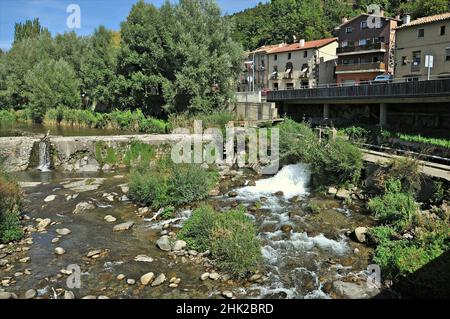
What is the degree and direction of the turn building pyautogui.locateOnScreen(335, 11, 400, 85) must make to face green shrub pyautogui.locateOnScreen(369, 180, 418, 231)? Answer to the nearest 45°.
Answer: approximately 45° to its left

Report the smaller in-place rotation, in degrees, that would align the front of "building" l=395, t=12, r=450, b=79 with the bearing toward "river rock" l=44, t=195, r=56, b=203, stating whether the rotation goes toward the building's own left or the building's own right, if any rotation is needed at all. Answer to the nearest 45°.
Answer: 0° — it already faces it

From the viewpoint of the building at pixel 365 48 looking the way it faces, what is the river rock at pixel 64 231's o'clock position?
The river rock is roughly at 11 o'clock from the building.

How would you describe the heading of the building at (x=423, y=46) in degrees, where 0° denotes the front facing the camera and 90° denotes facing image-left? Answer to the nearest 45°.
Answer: approximately 45°

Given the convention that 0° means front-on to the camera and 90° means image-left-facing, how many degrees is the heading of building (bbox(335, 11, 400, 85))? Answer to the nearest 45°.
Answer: approximately 45°

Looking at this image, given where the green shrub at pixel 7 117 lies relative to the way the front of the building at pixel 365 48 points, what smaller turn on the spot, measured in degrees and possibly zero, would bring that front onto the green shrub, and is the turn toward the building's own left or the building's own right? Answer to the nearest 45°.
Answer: approximately 45° to the building's own right

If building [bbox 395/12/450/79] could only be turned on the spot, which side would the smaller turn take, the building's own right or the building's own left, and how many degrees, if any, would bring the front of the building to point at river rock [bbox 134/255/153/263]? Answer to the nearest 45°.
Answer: approximately 45° to the building's own left
